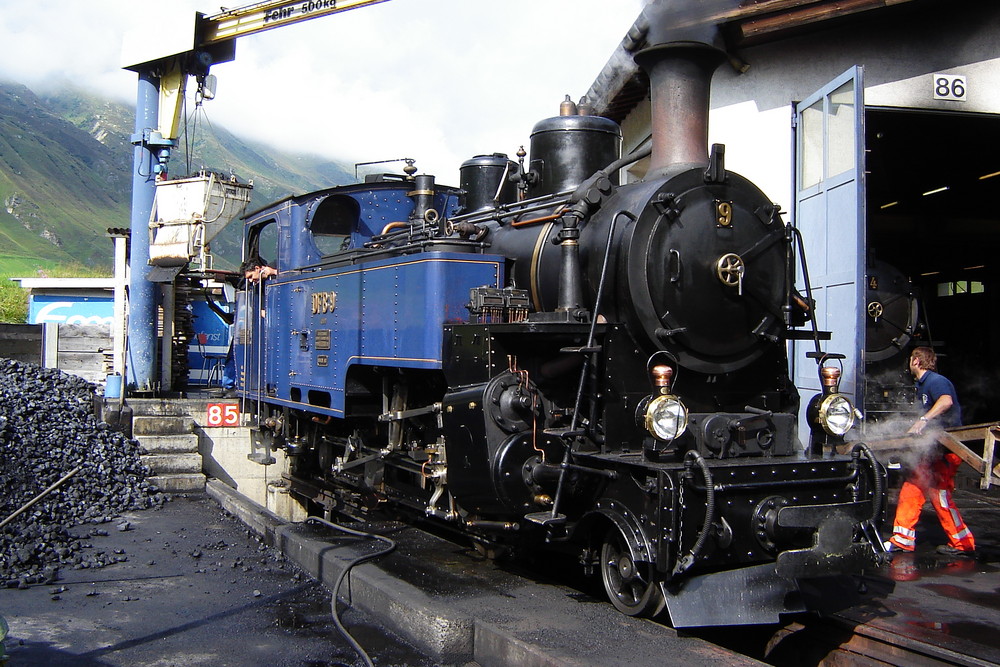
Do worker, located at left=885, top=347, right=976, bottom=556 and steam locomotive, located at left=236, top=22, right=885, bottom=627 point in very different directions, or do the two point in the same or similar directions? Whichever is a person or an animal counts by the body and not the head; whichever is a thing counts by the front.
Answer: very different directions

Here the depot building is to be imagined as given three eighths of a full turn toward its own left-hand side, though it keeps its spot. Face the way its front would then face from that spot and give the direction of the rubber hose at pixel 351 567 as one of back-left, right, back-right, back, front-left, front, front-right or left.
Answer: back

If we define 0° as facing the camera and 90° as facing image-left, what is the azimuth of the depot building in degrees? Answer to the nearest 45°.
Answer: approximately 0°

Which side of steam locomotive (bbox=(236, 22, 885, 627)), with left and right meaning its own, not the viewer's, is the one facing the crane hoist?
back

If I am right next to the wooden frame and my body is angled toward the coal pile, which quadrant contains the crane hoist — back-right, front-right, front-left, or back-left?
front-right

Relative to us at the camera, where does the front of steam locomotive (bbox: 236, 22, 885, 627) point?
facing the viewer and to the right of the viewer

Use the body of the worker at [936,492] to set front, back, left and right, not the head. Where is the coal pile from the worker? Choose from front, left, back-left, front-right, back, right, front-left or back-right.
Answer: front

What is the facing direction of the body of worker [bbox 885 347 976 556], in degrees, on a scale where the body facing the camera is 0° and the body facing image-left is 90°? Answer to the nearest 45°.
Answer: approximately 90°

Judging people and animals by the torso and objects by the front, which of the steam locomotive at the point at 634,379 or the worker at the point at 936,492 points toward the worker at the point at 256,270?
the worker at the point at 936,492

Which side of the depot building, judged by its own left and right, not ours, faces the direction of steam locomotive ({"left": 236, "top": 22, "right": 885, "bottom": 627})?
front
